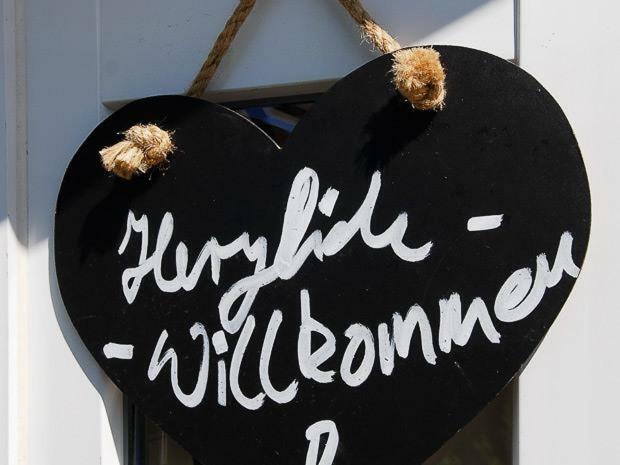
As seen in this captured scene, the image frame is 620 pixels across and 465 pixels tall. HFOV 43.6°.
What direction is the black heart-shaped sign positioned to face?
toward the camera
